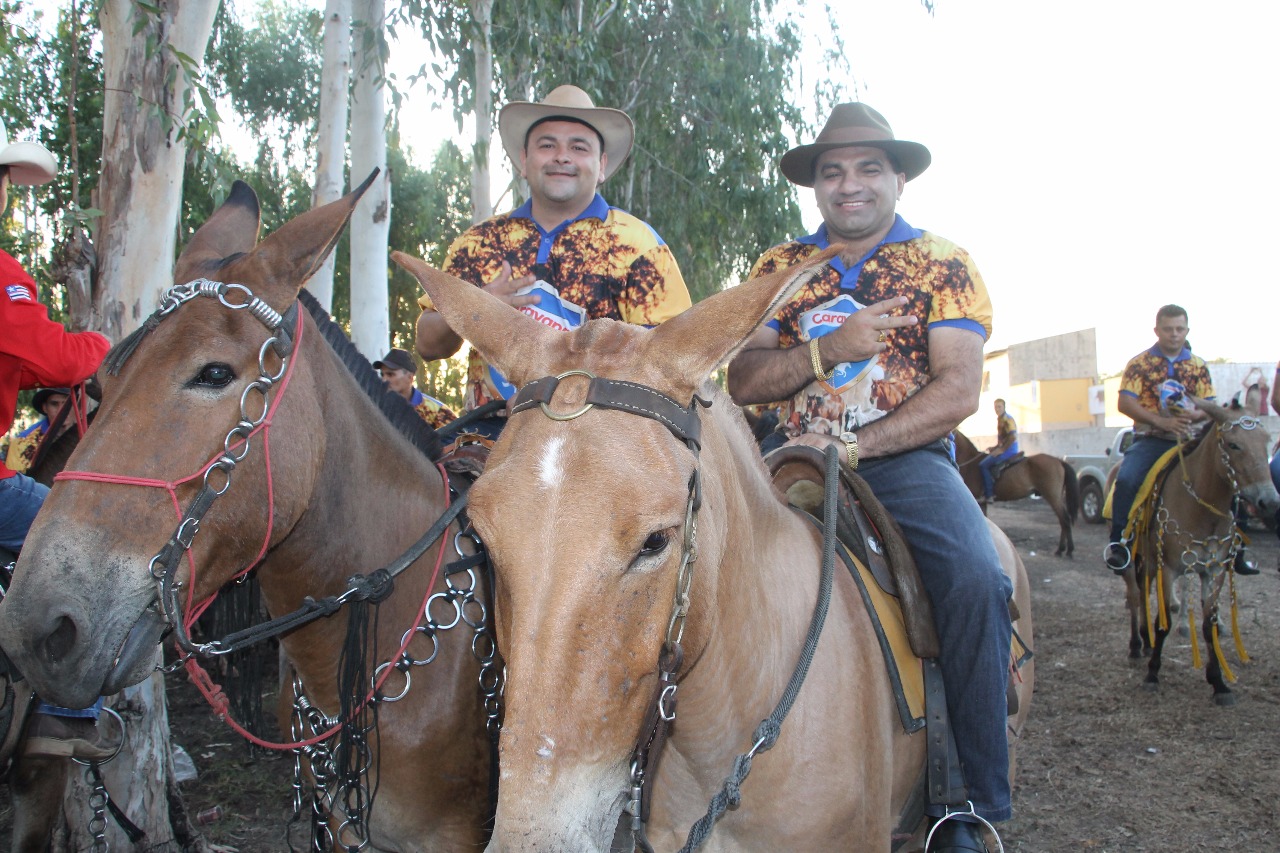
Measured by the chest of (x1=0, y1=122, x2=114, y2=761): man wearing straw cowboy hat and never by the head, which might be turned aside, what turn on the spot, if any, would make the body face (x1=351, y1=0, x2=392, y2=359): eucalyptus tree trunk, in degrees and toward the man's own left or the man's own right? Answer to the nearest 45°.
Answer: approximately 45° to the man's own left

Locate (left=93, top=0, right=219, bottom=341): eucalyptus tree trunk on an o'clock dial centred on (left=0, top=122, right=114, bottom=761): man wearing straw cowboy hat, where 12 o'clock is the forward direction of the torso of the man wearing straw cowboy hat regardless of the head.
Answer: The eucalyptus tree trunk is roughly at 10 o'clock from the man wearing straw cowboy hat.

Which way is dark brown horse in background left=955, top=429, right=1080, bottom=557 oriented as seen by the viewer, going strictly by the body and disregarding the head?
to the viewer's left

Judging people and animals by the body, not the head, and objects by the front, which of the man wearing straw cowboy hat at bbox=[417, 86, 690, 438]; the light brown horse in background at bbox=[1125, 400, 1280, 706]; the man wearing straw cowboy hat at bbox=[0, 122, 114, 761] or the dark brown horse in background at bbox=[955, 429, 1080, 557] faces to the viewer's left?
the dark brown horse in background at bbox=[955, 429, 1080, 557]

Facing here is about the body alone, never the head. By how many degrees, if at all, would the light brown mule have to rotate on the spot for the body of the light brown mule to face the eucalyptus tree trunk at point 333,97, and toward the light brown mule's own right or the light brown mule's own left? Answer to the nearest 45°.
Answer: approximately 90° to the light brown mule's own right

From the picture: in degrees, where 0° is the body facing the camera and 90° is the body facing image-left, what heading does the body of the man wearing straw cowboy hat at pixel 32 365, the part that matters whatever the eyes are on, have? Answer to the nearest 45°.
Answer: approximately 270°

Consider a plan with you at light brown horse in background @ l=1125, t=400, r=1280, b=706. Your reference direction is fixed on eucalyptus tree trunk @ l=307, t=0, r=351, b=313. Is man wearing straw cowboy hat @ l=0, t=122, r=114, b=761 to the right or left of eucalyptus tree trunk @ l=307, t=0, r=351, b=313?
left

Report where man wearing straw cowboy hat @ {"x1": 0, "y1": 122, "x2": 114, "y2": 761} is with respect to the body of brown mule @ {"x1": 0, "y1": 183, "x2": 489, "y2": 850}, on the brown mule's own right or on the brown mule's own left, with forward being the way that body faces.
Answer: on the brown mule's own right
